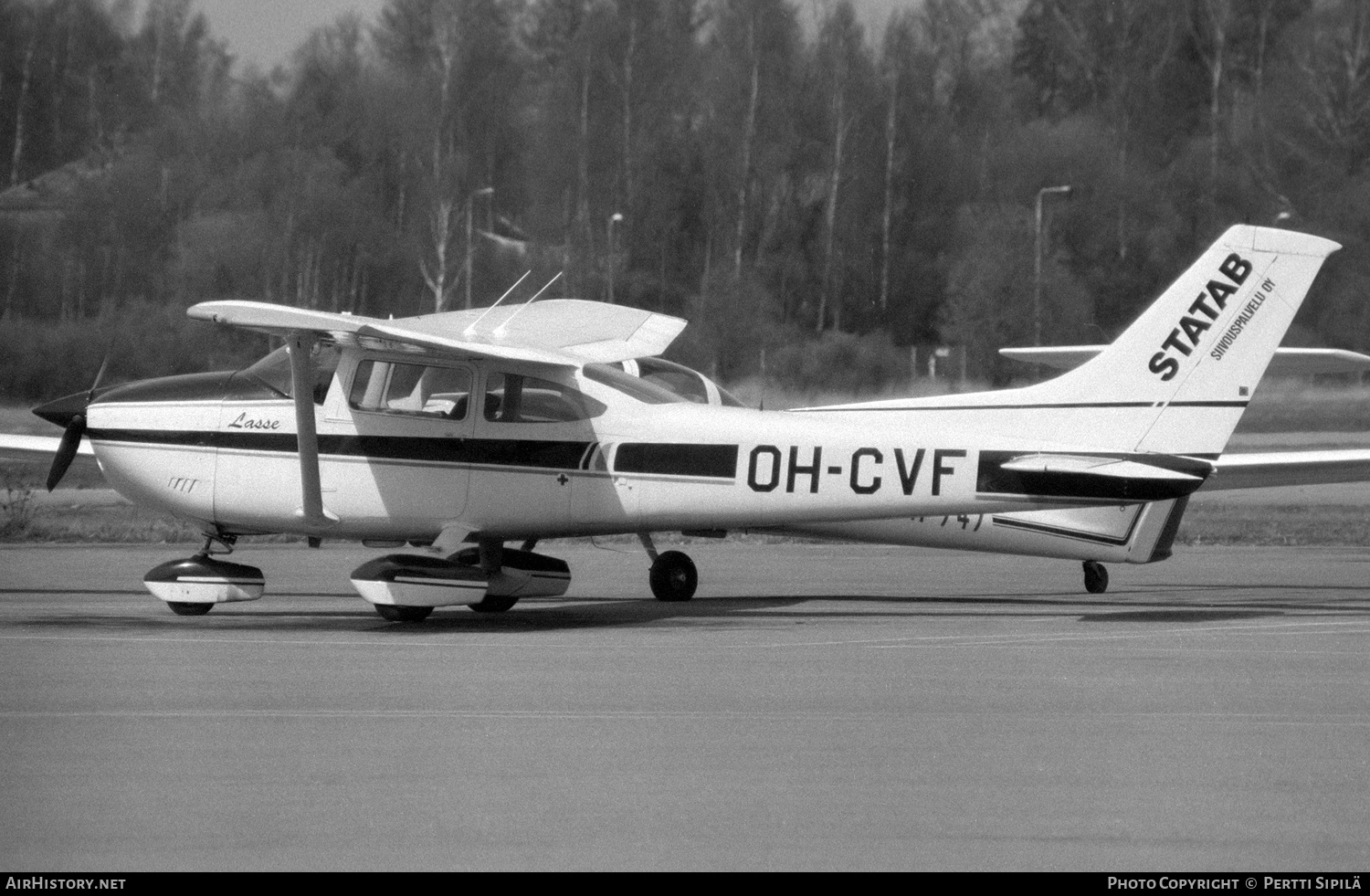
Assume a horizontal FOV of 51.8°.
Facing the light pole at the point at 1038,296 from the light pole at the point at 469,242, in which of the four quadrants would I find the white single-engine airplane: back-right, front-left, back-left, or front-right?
front-right

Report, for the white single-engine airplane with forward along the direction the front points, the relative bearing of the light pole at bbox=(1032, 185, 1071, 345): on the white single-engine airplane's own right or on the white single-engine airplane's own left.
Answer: on the white single-engine airplane's own right

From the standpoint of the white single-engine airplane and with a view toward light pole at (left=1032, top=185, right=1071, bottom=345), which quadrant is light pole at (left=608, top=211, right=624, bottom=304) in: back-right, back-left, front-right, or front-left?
front-left

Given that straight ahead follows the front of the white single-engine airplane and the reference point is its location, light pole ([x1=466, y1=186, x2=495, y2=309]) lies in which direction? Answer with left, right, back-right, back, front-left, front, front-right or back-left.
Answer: right

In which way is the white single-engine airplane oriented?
to the viewer's left

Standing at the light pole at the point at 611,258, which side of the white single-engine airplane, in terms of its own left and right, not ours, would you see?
right
